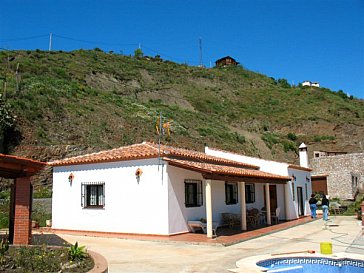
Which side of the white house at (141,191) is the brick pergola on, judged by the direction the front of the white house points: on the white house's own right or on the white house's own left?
on the white house's own right

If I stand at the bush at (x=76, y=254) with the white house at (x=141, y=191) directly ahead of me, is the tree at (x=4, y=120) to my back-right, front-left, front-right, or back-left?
front-left

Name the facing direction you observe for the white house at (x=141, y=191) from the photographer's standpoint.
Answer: facing the viewer and to the right of the viewer

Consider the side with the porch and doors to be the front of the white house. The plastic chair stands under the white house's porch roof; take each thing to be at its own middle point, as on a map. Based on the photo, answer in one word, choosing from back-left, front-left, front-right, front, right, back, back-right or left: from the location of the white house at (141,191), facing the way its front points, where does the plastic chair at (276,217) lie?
left

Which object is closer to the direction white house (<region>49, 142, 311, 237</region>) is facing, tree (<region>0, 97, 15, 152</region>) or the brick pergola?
the brick pergola

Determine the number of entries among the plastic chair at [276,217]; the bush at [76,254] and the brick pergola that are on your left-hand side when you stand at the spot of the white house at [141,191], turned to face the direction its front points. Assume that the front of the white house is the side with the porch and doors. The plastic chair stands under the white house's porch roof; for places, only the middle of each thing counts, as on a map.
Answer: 1

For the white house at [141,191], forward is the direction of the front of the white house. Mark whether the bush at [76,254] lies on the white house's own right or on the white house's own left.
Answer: on the white house's own right

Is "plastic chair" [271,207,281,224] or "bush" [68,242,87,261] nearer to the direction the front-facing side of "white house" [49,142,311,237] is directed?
the plastic chair

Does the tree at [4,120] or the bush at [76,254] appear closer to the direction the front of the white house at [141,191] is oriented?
the bush

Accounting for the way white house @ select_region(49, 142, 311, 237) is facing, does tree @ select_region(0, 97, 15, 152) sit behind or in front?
behind
